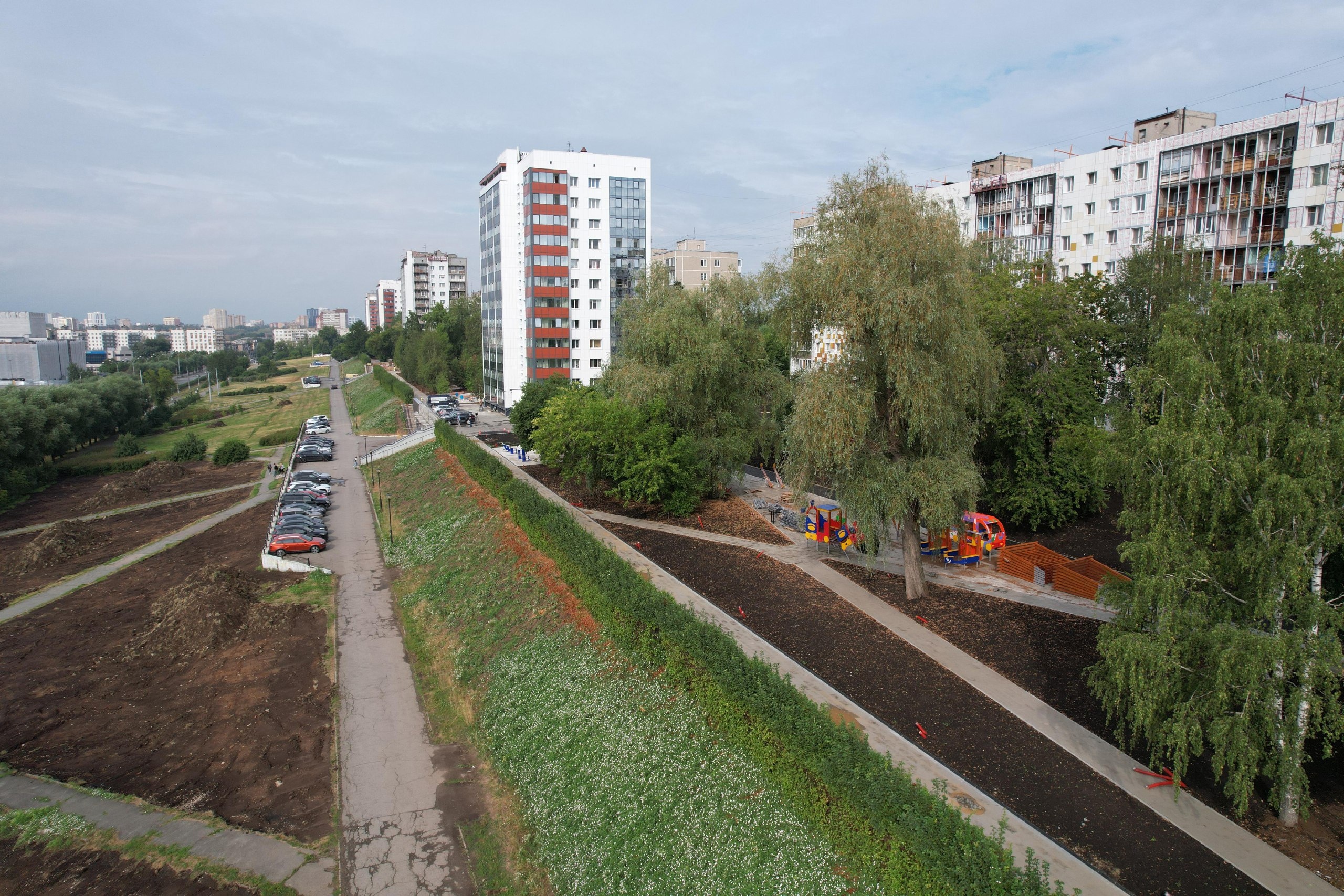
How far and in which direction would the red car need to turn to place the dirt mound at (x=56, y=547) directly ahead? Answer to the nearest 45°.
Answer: approximately 135° to its left

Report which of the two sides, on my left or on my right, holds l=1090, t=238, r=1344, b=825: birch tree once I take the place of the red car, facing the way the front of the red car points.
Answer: on my right

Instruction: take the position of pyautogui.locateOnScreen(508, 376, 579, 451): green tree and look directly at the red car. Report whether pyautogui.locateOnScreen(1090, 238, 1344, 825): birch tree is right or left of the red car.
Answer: left

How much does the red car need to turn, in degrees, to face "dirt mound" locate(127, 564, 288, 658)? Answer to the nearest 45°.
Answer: approximately 90° to its right

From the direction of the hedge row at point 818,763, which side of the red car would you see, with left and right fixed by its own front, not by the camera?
right

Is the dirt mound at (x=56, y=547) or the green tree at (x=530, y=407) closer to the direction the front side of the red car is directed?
the green tree

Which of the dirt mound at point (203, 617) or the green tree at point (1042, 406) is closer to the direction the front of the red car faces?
the green tree

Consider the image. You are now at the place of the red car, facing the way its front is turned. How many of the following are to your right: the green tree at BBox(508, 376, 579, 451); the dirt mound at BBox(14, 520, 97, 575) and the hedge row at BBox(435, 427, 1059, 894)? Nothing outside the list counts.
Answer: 1

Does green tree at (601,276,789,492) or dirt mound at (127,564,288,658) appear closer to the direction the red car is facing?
the green tree

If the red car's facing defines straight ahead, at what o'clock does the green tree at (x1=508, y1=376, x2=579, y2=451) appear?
The green tree is roughly at 11 o'clock from the red car.

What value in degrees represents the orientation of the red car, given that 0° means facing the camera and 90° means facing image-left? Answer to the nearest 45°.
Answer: approximately 270°
